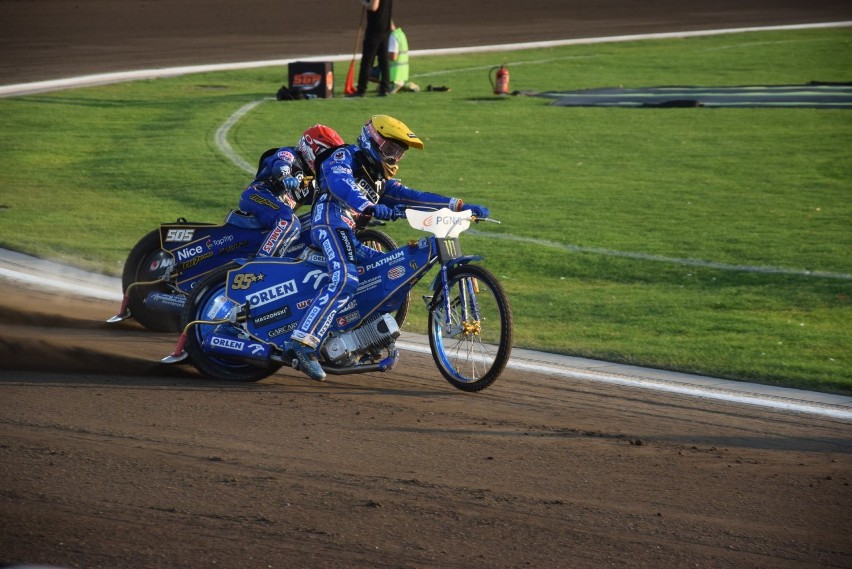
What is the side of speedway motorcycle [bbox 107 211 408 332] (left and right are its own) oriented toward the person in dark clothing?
left

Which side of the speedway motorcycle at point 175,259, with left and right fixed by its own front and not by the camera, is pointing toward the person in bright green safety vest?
left

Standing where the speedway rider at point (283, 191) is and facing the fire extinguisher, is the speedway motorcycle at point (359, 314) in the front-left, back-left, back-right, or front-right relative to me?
back-right

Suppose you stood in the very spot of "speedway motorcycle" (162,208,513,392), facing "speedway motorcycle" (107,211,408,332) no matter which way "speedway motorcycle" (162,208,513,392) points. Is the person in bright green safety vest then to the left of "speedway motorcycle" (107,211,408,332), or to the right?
right

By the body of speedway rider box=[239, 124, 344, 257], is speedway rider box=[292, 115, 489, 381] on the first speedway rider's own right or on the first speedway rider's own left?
on the first speedway rider's own right

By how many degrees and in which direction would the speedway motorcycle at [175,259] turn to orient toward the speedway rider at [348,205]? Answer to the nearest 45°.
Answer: approximately 45° to its right

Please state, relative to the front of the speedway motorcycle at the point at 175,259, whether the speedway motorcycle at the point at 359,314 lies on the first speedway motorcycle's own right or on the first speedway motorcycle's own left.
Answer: on the first speedway motorcycle's own right

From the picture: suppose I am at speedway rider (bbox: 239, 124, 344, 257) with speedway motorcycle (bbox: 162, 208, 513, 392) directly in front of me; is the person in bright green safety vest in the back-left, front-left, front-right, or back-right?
back-left

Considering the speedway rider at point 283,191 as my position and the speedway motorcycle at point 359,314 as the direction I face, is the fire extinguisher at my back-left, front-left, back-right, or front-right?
back-left

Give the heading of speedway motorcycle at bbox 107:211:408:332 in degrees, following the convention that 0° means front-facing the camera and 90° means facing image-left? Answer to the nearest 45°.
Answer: approximately 270°

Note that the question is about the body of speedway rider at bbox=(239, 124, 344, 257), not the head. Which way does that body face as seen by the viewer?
to the viewer's right
